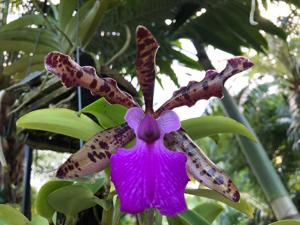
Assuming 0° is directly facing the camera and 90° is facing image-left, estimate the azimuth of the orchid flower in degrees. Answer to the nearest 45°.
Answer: approximately 0°

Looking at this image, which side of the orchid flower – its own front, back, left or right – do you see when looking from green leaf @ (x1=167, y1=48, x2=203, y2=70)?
back
